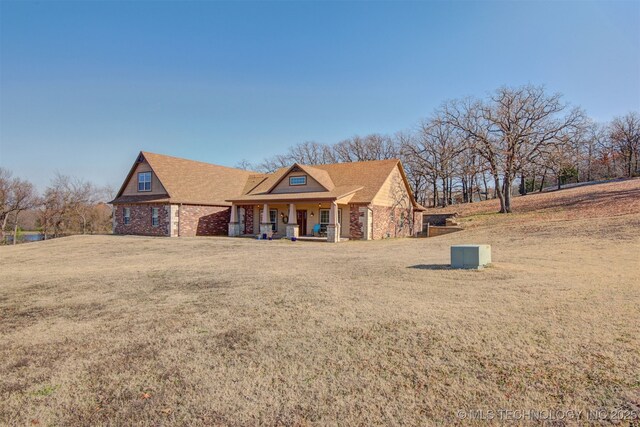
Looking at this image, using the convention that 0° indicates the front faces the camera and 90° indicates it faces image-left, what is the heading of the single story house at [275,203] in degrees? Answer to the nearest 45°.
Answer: approximately 45°

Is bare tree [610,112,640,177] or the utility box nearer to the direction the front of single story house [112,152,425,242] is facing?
the utility box

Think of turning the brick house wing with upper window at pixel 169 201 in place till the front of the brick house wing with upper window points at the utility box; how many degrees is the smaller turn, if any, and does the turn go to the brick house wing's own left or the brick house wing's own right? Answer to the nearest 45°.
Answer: approximately 45° to the brick house wing's own left

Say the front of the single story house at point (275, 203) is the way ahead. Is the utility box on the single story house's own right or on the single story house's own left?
on the single story house's own left

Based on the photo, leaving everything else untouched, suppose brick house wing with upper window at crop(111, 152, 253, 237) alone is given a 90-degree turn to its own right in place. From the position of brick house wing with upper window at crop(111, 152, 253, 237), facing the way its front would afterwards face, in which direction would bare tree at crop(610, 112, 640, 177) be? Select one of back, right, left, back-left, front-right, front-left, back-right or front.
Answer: back-right

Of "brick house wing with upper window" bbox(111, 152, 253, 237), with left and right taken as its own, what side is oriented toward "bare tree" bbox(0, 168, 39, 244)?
right
